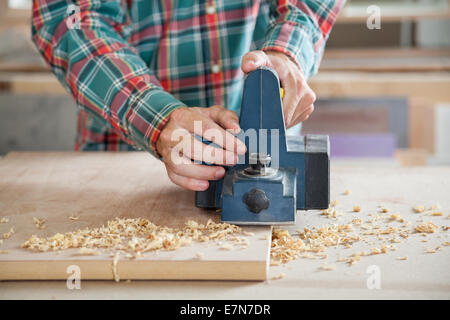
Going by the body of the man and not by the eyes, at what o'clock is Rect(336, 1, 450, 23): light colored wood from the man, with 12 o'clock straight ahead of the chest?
The light colored wood is roughly at 7 o'clock from the man.

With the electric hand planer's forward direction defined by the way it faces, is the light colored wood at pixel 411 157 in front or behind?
behind

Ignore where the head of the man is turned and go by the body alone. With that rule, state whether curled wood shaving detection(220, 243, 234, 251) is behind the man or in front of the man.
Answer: in front

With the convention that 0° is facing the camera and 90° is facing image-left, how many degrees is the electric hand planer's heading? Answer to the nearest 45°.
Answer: approximately 0°

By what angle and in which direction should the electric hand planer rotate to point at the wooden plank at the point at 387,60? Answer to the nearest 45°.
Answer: approximately 180°

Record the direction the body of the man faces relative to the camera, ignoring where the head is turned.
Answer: toward the camera

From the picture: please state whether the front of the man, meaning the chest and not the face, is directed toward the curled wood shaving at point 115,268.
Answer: yes
